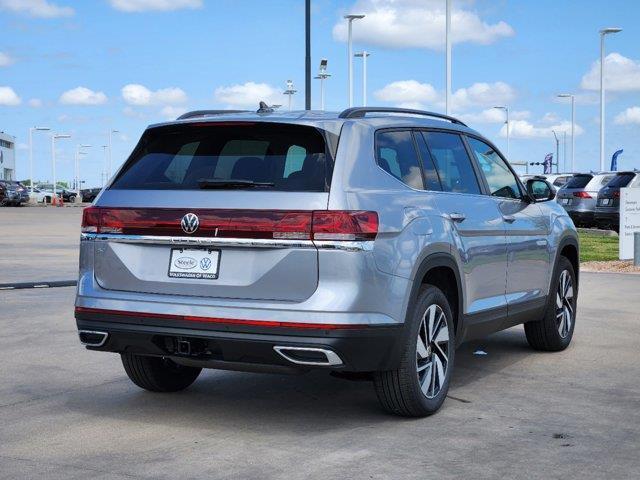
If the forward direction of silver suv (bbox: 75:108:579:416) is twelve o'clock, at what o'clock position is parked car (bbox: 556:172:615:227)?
The parked car is roughly at 11 o'clock from the silver suv.

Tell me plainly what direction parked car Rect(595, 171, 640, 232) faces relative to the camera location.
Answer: facing away from the viewer and to the right of the viewer

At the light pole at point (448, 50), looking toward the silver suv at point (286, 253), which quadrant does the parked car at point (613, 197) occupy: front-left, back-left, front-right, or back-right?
front-left

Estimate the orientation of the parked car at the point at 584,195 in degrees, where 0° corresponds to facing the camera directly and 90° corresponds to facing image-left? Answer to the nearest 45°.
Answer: approximately 225°

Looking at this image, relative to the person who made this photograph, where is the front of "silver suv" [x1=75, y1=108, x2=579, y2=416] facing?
facing away from the viewer and to the right of the viewer

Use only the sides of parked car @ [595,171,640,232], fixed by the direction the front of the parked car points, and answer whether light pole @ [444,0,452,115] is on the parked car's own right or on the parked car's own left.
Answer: on the parked car's own left

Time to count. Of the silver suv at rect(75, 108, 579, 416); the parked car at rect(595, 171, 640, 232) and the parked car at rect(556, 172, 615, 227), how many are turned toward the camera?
0

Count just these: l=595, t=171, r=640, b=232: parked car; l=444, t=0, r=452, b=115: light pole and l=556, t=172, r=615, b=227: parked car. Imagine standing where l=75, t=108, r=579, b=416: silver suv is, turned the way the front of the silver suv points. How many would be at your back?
0

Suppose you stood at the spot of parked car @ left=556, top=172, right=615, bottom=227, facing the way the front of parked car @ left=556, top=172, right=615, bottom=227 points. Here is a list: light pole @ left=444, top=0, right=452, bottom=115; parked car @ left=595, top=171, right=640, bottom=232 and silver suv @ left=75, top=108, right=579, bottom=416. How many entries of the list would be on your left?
1

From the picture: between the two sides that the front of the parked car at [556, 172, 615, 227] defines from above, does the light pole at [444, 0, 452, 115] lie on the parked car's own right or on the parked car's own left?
on the parked car's own left

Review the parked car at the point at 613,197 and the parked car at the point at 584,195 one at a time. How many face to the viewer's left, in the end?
0

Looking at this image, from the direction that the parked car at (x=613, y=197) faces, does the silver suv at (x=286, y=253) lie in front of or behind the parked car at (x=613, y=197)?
behind

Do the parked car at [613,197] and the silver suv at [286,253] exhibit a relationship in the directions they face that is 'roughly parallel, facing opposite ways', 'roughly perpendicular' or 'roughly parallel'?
roughly parallel

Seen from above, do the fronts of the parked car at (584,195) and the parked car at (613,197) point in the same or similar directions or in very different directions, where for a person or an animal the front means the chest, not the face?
same or similar directions

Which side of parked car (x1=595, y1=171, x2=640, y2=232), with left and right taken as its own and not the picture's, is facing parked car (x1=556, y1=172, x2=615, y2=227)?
left

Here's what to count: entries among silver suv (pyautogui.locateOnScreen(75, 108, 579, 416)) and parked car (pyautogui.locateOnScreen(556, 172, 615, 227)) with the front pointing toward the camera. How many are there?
0

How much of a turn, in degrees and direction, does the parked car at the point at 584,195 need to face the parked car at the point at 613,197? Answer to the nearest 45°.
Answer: approximately 90° to its right
